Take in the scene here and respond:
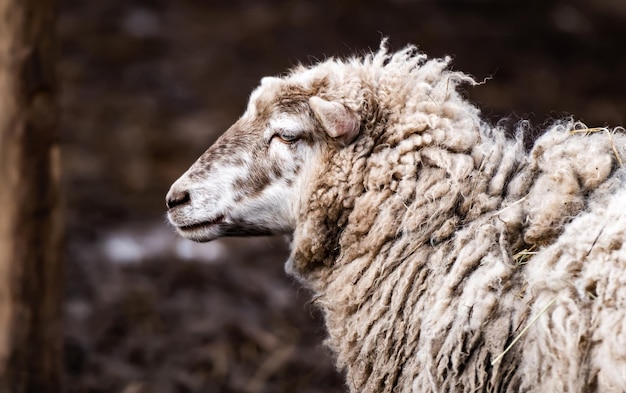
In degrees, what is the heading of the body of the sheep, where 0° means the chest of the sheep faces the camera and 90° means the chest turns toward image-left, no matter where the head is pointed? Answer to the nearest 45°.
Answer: approximately 90°

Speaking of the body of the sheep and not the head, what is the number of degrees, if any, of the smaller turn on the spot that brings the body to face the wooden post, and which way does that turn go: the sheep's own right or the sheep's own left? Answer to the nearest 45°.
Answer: approximately 45° to the sheep's own right
